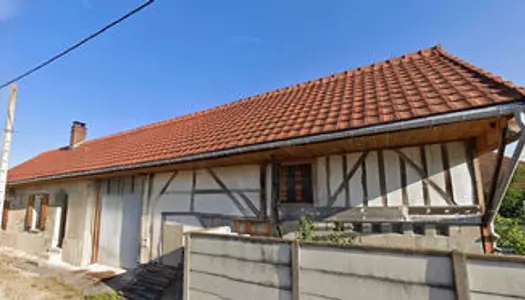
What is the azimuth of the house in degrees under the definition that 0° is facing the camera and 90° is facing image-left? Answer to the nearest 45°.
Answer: approximately 45°

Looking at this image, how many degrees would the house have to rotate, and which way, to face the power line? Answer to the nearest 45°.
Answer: approximately 45° to its right

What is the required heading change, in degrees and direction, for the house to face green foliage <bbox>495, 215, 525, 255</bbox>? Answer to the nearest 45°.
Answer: approximately 135° to its left

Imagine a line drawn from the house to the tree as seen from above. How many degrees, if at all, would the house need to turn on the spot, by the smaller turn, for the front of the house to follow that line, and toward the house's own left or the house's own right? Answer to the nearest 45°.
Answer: approximately 90° to the house's own left
